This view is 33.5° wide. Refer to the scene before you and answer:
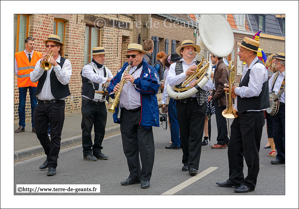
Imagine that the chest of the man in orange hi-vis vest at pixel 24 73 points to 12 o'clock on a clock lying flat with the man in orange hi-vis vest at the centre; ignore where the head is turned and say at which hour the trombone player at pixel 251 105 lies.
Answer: The trombone player is roughly at 11 o'clock from the man in orange hi-vis vest.

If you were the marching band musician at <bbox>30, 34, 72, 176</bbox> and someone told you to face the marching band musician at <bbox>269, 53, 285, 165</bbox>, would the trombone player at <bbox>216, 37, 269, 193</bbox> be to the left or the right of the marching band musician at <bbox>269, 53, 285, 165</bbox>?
right

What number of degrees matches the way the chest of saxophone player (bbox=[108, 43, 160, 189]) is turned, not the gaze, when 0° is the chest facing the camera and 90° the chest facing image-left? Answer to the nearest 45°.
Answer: approximately 45°

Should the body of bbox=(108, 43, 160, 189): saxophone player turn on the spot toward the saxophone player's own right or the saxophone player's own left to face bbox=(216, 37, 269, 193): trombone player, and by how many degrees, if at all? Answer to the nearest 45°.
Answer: approximately 135° to the saxophone player's own left

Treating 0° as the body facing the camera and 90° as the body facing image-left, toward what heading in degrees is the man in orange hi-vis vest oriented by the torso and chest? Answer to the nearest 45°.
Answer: approximately 0°

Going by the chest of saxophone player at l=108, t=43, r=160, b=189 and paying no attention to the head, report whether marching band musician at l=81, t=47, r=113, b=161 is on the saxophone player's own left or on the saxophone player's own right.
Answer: on the saxophone player's own right

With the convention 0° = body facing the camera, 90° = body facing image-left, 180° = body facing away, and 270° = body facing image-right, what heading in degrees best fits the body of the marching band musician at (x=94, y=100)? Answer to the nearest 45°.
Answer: approximately 315°
